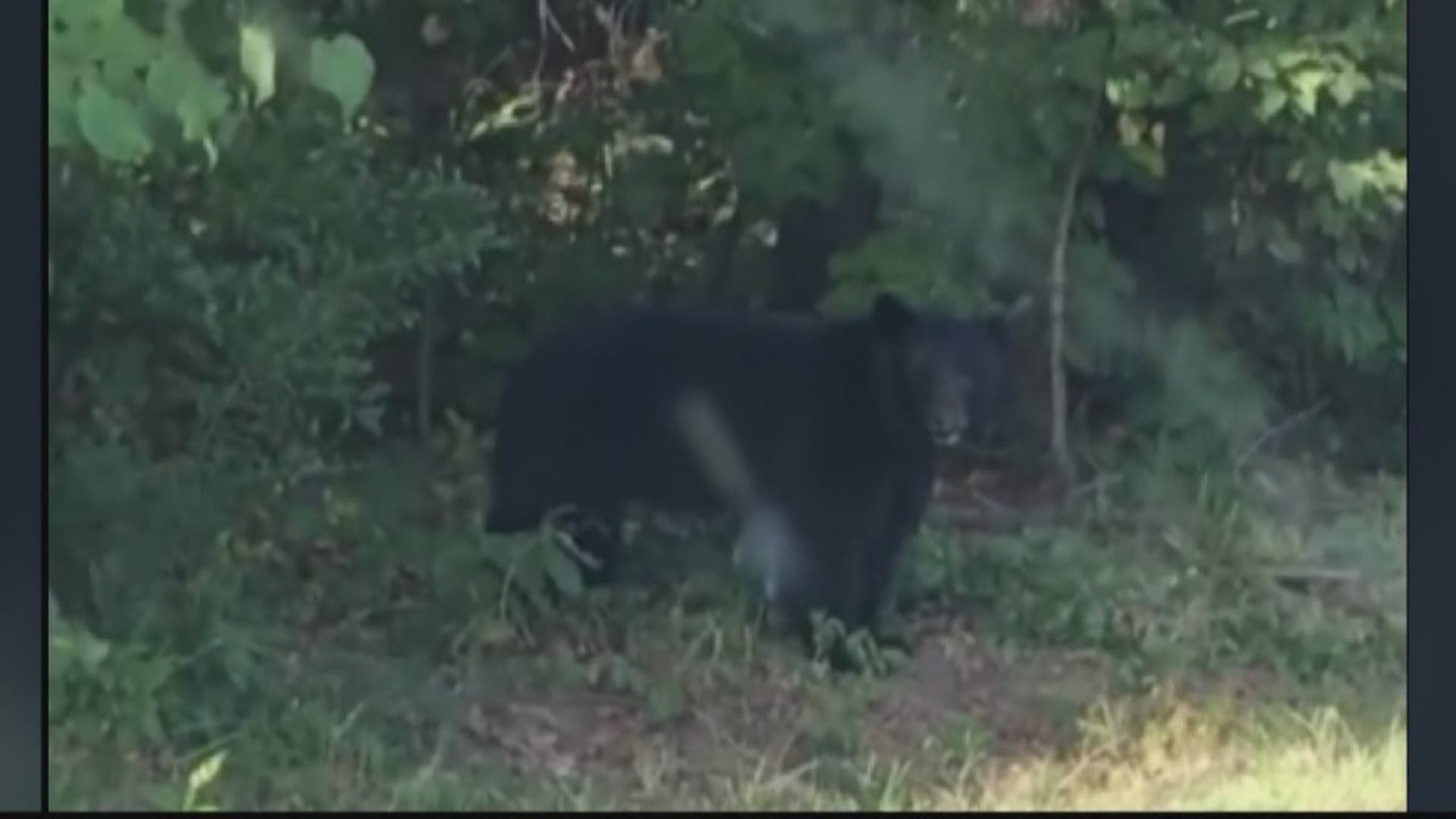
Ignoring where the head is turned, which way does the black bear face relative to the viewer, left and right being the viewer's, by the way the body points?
facing the viewer and to the right of the viewer

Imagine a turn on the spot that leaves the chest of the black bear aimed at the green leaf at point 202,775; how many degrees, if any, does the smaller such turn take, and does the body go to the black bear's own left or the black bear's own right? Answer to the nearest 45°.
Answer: approximately 135° to the black bear's own right

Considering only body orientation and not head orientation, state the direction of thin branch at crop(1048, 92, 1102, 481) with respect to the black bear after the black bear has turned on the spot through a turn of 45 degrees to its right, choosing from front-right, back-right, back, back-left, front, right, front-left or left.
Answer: left
